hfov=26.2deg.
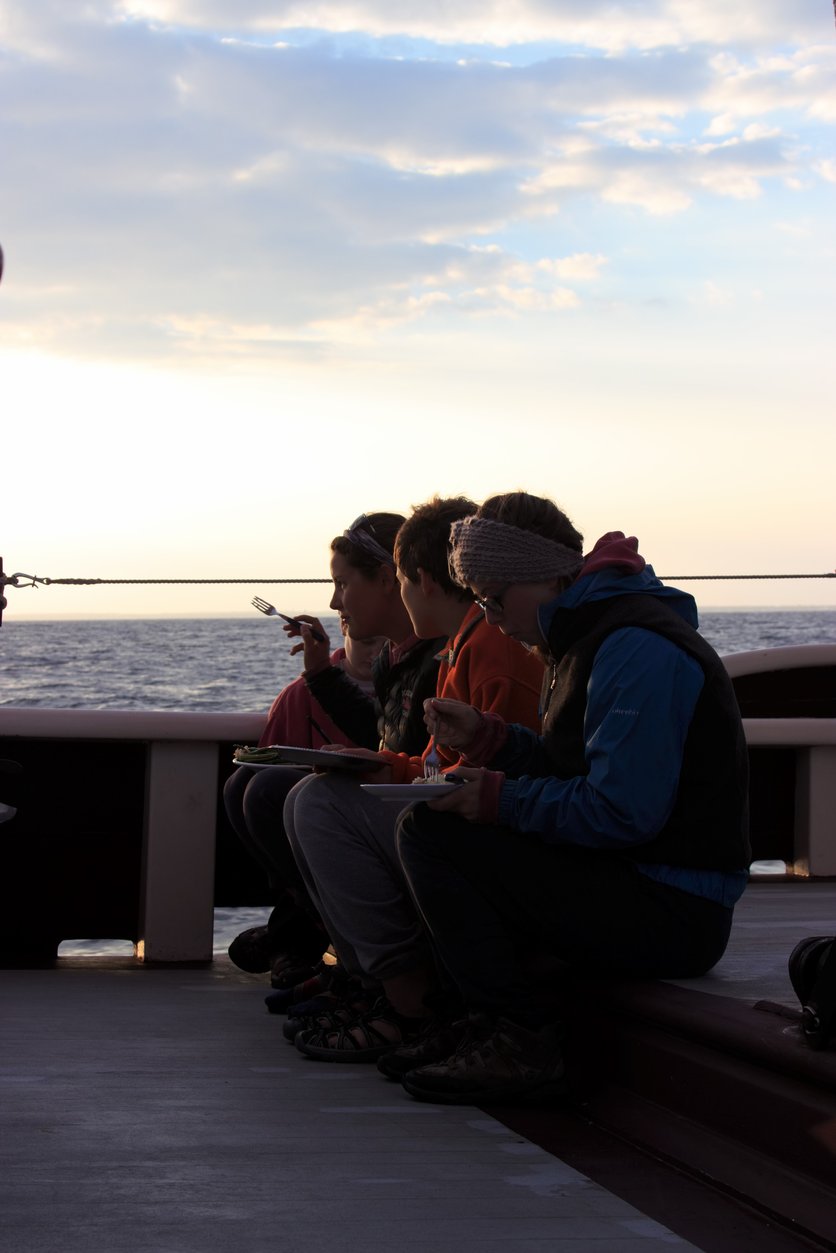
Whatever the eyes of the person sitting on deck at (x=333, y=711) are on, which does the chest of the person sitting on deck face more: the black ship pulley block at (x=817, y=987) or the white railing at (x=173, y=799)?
the white railing

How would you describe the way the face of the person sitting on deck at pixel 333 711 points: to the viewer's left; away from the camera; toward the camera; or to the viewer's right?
to the viewer's left

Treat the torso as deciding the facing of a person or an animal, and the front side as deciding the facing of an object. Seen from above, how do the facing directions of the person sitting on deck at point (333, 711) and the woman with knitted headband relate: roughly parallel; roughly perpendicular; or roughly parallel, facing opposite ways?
roughly parallel

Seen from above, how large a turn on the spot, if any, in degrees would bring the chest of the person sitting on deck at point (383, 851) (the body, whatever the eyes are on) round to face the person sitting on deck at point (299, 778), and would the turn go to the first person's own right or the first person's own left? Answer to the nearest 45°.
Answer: approximately 90° to the first person's own right

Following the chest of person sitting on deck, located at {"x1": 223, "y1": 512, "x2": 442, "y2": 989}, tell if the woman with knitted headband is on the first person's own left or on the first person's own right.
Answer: on the first person's own left

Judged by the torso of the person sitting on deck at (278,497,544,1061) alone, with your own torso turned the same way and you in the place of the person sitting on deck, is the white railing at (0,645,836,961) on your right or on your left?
on your right

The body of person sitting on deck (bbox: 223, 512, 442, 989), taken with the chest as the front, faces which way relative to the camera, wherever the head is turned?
to the viewer's left

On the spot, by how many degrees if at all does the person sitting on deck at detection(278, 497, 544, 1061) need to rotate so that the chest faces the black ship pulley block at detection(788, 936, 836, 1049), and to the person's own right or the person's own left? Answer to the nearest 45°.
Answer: approximately 135° to the person's own left

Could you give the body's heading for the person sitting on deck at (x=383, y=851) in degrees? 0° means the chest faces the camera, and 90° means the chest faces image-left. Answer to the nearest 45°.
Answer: approximately 90°

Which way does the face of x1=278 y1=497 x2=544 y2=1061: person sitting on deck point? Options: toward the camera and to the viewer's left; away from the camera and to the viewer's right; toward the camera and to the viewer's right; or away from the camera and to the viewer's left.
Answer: away from the camera and to the viewer's left

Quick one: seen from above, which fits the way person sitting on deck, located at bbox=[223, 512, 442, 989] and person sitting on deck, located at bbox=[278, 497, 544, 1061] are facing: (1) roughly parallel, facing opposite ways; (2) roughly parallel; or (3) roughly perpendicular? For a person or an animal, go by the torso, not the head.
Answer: roughly parallel

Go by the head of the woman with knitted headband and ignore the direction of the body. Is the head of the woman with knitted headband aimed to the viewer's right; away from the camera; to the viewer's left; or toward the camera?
to the viewer's left

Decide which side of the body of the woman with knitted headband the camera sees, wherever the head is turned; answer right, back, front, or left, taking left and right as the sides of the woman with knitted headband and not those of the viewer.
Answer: left
